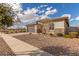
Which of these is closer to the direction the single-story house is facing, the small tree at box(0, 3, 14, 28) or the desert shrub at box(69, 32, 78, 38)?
the small tree

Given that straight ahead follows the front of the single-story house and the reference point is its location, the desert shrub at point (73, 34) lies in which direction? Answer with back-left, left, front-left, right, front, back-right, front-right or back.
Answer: back-left

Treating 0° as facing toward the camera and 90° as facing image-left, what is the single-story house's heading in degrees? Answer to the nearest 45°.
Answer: approximately 45°

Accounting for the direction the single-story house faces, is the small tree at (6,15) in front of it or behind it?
in front
